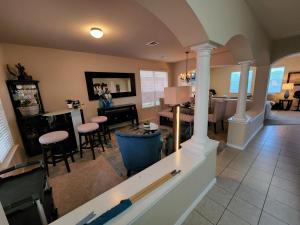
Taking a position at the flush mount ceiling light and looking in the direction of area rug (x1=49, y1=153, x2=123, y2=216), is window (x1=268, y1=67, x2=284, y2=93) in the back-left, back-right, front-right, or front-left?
back-left

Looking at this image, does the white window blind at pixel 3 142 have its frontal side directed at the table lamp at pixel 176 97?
no

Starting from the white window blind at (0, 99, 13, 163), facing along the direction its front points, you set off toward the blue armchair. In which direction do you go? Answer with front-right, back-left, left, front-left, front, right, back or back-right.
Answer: front-right

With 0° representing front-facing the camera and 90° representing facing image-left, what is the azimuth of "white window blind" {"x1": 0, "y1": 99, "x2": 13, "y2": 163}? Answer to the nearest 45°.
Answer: approximately 270°

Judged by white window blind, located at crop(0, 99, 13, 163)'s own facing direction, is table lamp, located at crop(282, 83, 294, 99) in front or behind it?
in front

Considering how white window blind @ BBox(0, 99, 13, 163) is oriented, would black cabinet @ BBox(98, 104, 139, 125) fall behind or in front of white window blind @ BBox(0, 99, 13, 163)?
in front

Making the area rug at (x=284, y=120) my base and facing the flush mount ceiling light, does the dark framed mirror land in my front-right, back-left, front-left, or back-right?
front-right

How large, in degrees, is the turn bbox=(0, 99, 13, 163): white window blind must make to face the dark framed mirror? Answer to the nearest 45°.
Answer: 0° — it already faces it

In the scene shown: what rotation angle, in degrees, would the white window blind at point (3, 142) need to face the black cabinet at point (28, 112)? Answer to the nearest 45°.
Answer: approximately 45° to its left

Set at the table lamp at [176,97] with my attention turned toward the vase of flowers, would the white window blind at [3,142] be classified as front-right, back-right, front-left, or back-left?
front-left

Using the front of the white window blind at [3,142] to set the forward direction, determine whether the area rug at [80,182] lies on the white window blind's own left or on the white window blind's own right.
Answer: on the white window blind's own right
